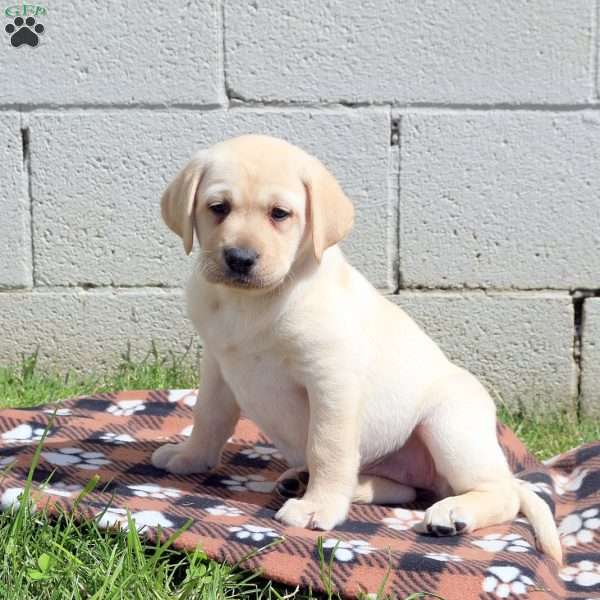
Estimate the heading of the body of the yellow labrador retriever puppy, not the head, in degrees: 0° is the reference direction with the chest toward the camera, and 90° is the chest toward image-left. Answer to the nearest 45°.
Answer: approximately 45°
